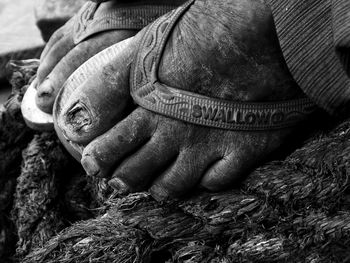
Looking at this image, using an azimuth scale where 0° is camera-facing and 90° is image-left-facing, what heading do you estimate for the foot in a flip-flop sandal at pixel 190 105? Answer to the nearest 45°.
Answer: approximately 45°
